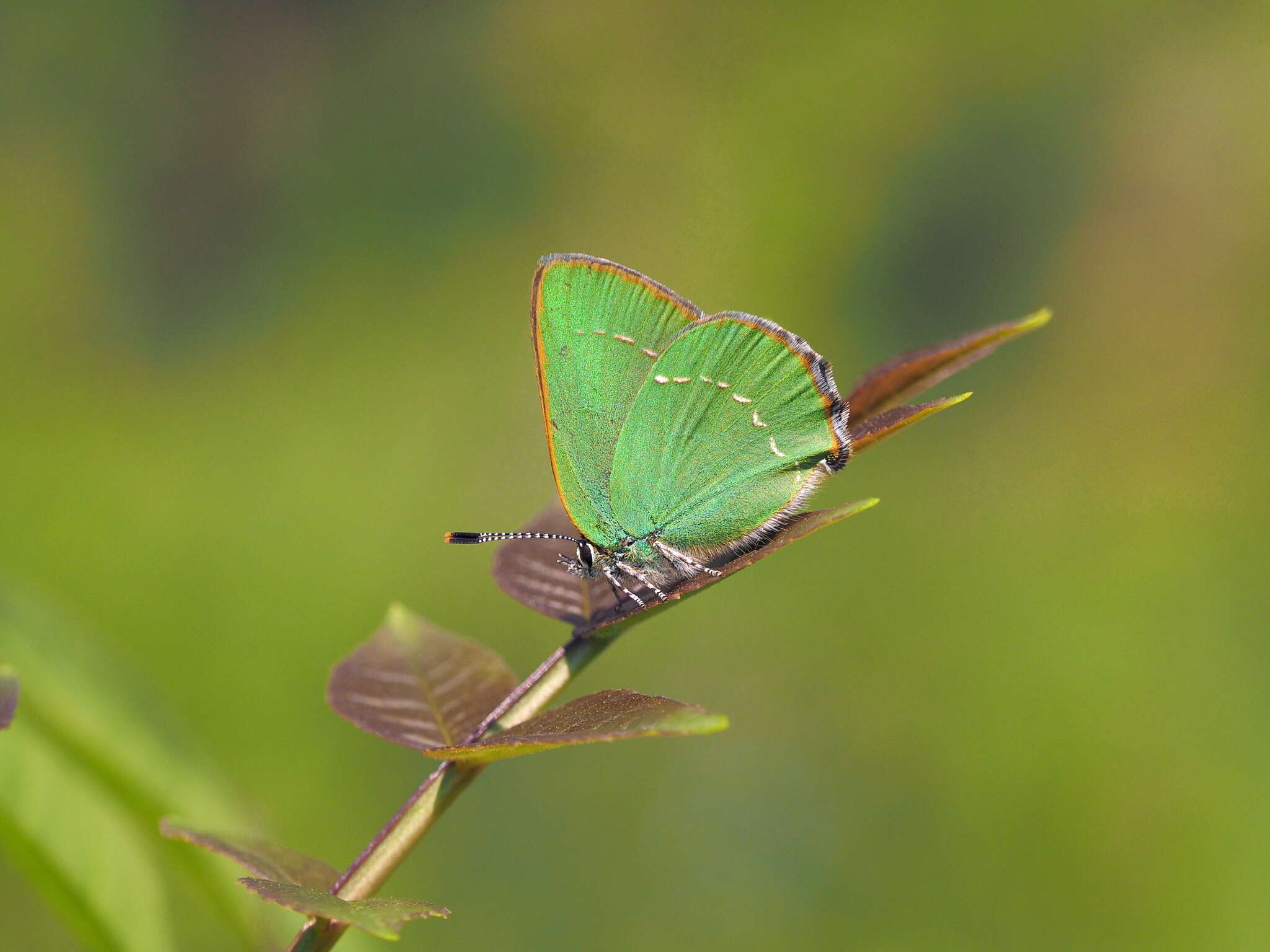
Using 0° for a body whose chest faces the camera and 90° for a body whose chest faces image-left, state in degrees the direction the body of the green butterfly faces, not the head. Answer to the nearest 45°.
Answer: approximately 90°

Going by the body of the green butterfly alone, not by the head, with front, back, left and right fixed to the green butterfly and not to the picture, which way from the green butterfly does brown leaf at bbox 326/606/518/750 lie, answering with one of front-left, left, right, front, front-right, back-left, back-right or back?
front-left

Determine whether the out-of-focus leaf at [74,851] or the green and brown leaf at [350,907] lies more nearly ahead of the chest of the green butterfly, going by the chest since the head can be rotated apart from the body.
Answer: the out-of-focus leaf
